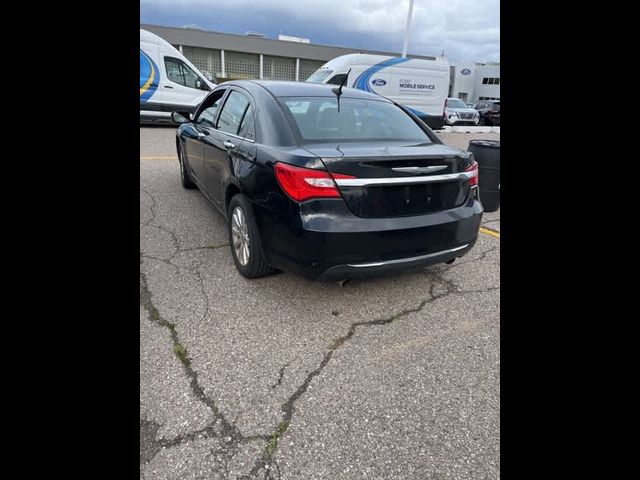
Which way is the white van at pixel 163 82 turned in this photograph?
to the viewer's right

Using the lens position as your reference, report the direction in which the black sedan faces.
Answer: facing away from the viewer and to the left of the viewer

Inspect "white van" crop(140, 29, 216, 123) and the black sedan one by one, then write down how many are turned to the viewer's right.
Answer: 1

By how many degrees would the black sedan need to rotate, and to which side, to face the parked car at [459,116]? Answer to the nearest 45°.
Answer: approximately 45° to its right

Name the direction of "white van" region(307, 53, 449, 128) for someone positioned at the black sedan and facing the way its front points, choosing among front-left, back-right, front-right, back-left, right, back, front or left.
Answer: front-right
